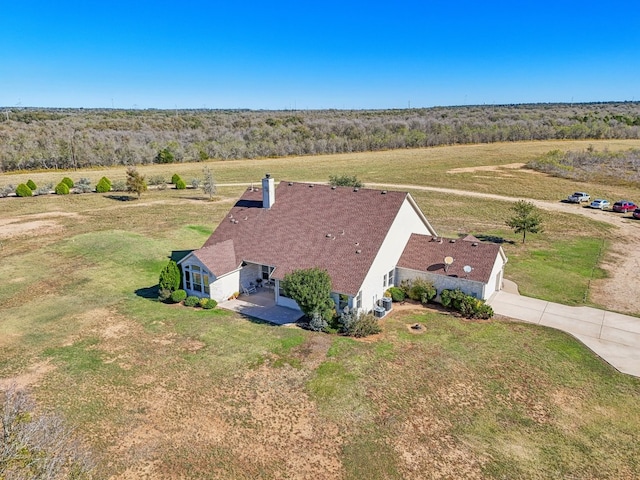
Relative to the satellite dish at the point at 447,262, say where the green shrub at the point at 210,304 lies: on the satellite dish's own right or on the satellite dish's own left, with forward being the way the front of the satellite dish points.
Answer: on the satellite dish's own right

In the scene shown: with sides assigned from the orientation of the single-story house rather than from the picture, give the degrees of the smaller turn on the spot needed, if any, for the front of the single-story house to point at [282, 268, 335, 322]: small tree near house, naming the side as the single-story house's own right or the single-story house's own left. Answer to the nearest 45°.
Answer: approximately 135° to the single-story house's own right

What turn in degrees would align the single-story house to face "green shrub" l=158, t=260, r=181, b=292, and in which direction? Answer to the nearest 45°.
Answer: approximately 135° to its left

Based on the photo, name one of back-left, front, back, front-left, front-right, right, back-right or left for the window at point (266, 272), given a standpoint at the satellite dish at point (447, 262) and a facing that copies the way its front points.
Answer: back-right

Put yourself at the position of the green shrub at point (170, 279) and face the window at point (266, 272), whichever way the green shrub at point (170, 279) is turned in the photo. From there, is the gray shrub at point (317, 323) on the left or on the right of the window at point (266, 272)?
right

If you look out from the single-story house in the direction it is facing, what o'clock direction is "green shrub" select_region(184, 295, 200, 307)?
The green shrub is roughly at 7 o'clock from the single-story house.

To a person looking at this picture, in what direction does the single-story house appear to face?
facing away from the viewer and to the right of the viewer

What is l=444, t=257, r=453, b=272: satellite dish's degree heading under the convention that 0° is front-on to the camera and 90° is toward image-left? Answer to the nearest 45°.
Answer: approximately 315°

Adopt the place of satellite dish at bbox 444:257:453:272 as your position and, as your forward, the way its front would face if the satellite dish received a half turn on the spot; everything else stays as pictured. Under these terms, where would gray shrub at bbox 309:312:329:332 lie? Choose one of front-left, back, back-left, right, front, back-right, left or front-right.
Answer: left

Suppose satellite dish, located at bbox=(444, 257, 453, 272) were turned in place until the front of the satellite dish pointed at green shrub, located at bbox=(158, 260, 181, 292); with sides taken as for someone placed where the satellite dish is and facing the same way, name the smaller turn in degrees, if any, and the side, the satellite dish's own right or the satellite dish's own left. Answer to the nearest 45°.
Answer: approximately 135° to the satellite dish's own right
